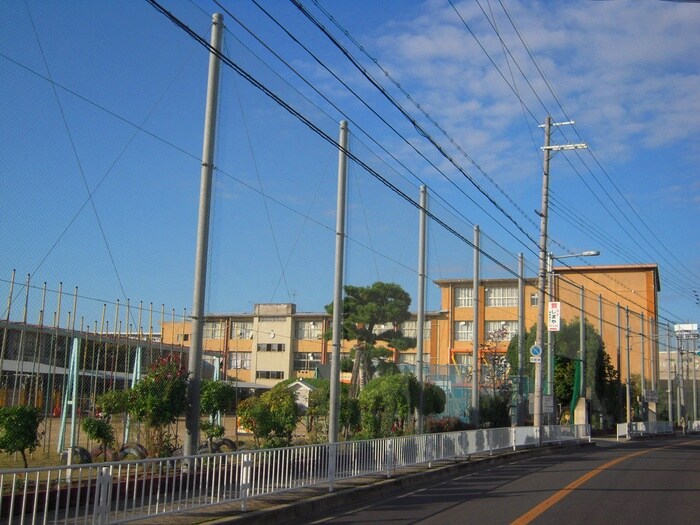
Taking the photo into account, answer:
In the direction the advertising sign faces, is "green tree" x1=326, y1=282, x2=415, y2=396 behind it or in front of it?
in front

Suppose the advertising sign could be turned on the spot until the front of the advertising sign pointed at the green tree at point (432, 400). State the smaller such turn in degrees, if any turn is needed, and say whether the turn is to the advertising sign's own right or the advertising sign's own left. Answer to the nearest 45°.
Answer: approximately 45° to the advertising sign's own right

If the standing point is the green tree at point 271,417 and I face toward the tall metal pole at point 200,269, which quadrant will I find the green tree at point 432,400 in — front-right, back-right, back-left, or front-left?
back-left

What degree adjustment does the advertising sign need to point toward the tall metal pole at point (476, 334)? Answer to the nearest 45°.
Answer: approximately 45° to its right

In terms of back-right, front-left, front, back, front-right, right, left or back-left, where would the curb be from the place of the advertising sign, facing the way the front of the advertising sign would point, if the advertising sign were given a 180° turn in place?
back

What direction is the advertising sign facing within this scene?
toward the camera

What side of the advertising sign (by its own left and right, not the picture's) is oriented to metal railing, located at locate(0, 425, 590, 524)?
front

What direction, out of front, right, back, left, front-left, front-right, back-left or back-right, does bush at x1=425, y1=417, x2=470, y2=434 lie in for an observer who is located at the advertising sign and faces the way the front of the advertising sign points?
front-right

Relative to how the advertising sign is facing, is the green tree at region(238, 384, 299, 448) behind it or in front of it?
in front

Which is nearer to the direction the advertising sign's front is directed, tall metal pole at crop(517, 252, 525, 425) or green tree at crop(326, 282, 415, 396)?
the green tree
